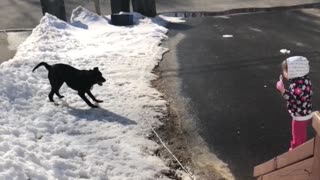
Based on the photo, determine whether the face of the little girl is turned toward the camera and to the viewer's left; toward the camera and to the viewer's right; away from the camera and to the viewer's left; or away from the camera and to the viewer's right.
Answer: away from the camera and to the viewer's left

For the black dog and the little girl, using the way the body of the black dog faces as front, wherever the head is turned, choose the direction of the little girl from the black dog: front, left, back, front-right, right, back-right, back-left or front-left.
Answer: front-right

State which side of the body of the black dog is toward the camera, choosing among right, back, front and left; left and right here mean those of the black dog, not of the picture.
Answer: right

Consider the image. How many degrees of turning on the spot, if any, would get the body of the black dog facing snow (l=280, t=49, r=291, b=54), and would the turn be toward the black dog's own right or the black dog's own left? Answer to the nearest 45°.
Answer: approximately 45° to the black dog's own left
